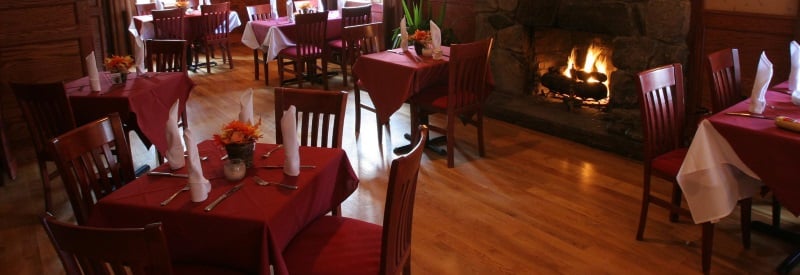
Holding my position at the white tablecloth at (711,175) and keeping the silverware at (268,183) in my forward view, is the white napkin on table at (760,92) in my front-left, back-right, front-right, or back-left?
back-right

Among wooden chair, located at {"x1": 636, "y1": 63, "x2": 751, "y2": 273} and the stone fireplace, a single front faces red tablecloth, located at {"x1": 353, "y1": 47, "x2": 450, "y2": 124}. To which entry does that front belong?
the stone fireplace

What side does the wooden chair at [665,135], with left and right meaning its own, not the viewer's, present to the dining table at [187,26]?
back

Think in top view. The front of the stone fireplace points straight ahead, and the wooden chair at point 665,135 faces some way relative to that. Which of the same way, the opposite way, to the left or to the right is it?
to the left

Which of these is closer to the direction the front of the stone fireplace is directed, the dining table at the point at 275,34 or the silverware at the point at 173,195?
the silverware

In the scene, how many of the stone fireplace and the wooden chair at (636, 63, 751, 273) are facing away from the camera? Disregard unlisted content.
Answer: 0

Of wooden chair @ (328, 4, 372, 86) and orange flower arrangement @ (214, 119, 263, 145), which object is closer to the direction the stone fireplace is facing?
the orange flower arrangement

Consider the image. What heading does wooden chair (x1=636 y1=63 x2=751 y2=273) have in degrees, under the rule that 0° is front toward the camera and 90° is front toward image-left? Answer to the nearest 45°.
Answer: approximately 315°
